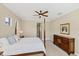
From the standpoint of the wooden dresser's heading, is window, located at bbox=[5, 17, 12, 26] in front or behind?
in front

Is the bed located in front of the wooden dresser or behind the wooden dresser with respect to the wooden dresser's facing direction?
in front

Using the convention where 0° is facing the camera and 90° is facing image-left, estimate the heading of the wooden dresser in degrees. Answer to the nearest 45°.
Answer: approximately 45°
